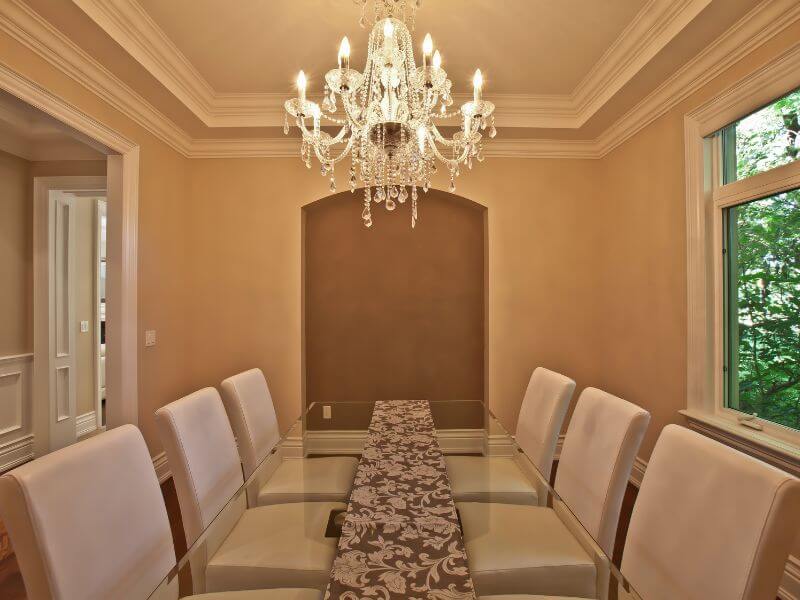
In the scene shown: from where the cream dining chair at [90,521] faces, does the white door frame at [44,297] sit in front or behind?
behind

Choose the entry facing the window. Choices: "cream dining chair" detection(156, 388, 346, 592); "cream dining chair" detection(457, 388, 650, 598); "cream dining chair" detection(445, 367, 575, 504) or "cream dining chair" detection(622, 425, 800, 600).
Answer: "cream dining chair" detection(156, 388, 346, 592)

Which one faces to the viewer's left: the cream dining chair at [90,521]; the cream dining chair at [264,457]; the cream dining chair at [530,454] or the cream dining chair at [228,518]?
the cream dining chair at [530,454]

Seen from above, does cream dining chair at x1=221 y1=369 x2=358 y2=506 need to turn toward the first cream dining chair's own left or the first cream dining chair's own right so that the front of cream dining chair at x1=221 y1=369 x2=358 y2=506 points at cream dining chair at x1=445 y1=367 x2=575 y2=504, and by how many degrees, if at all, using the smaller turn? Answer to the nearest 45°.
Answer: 0° — it already faces it

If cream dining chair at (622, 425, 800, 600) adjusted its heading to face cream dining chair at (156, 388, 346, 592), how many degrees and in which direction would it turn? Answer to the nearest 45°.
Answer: approximately 45° to its right

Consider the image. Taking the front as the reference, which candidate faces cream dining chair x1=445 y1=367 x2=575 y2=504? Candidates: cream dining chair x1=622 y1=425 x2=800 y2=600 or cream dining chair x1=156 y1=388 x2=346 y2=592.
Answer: cream dining chair x1=156 y1=388 x2=346 y2=592

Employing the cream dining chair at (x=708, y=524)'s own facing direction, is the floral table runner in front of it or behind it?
in front

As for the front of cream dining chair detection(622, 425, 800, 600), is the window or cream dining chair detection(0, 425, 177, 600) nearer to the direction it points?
the cream dining chair

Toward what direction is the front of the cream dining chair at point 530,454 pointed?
to the viewer's left

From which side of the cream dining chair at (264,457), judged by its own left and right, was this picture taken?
right

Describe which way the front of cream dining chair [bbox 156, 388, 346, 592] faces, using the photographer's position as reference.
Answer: facing to the right of the viewer

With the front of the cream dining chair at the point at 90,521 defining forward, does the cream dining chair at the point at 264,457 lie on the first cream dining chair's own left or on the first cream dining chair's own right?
on the first cream dining chair's own left
